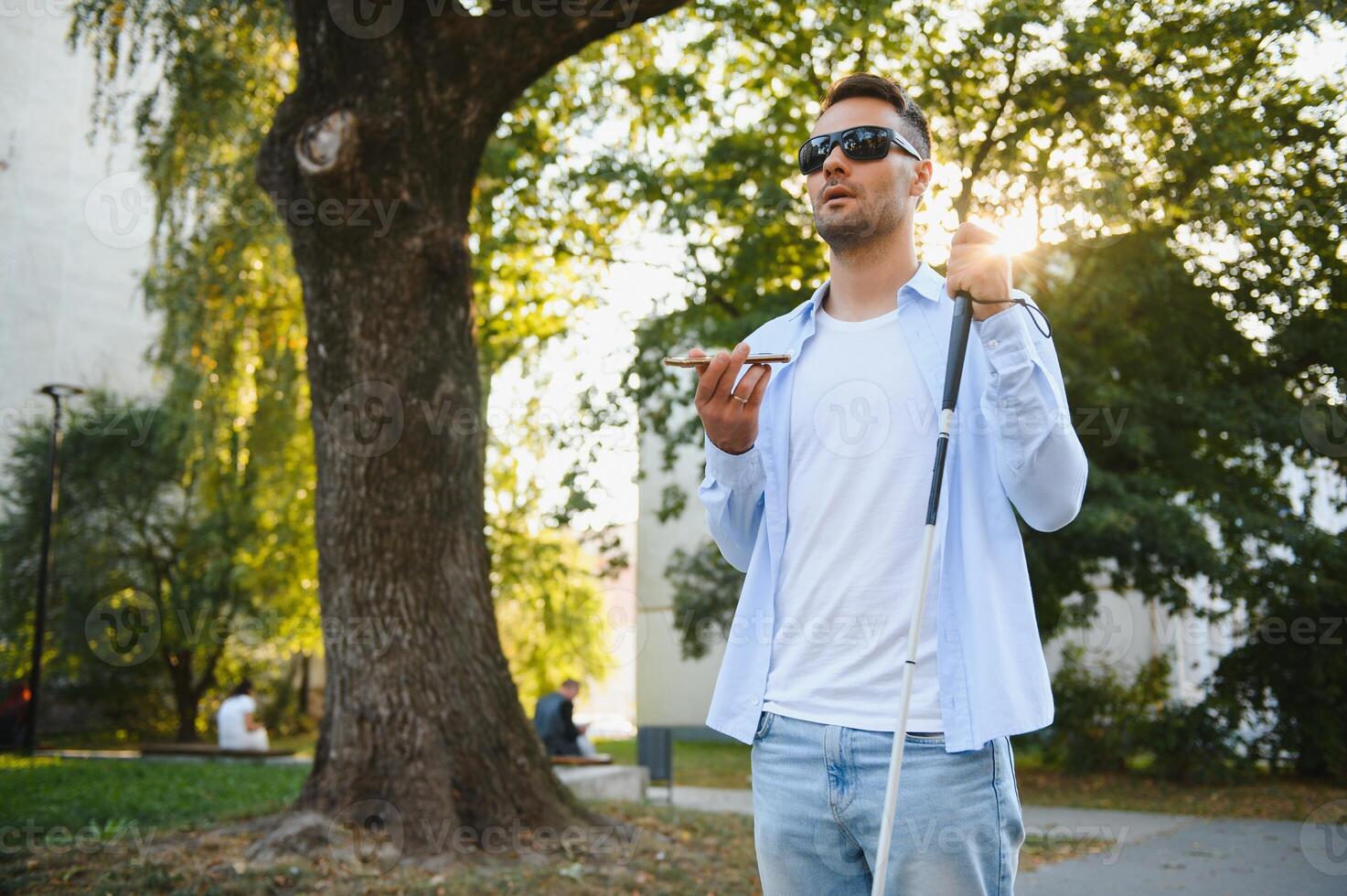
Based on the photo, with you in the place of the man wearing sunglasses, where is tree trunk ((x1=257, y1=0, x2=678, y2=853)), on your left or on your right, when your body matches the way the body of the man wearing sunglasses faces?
on your right

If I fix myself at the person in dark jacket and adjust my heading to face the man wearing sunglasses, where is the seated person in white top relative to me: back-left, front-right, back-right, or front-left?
back-right

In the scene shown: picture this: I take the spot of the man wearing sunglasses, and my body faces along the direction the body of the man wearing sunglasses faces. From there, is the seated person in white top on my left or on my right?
on my right

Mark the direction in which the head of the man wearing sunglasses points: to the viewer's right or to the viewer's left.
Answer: to the viewer's left

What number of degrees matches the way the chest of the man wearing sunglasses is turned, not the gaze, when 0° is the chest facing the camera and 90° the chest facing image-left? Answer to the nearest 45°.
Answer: approximately 45°
